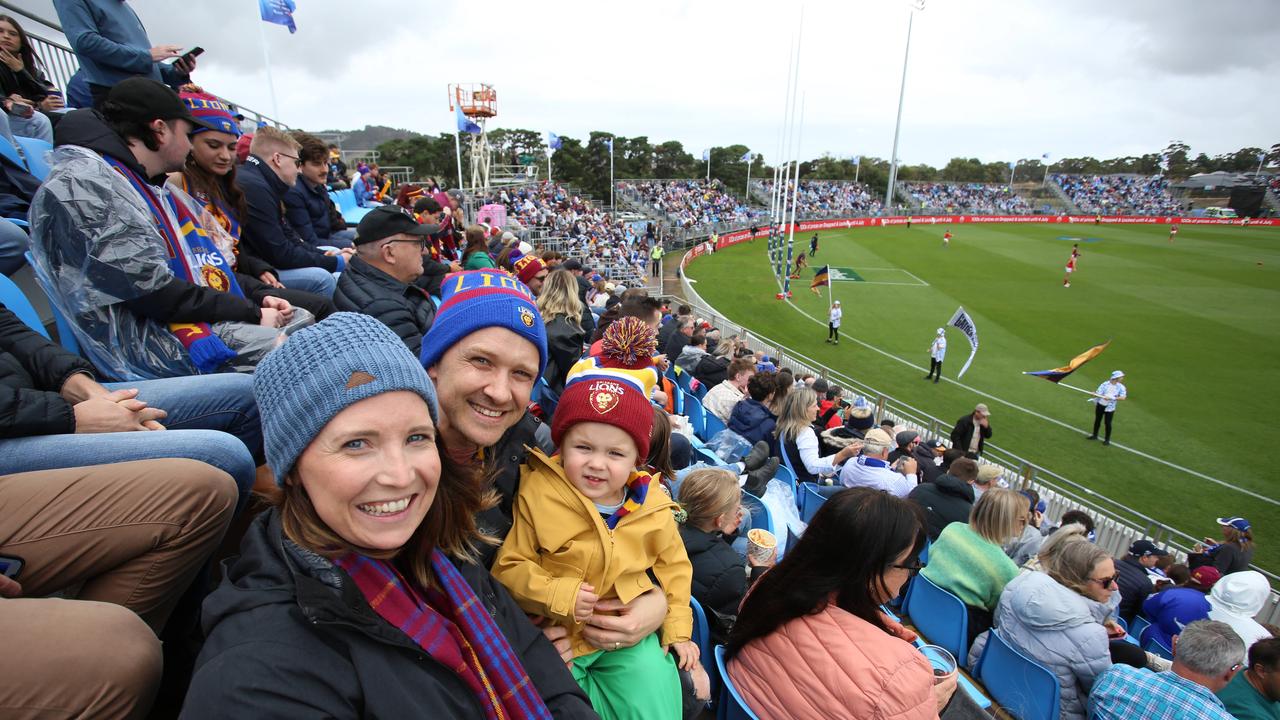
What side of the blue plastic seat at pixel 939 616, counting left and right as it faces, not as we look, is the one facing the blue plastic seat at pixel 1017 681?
right

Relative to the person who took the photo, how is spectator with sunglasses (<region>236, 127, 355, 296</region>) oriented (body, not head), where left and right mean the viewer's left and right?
facing to the right of the viewer

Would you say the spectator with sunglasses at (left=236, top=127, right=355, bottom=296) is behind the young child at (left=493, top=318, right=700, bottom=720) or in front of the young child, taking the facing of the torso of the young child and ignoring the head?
behind

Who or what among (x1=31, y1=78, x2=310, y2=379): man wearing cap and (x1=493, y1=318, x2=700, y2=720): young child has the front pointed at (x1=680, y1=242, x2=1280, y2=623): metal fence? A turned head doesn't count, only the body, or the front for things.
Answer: the man wearing cap

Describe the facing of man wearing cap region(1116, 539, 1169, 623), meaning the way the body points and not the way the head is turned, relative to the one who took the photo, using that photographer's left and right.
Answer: facing to the right of the viewer

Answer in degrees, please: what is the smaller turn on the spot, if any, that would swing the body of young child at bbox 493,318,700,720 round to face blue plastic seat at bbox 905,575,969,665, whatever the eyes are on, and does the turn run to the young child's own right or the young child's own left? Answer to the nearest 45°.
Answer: approximately 135° to the young child's own left

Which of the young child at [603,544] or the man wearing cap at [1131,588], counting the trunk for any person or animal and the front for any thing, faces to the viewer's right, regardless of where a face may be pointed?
the man wearing cap

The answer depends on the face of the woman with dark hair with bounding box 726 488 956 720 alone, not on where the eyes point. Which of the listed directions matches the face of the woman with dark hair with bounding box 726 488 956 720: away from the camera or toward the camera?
away from the camera

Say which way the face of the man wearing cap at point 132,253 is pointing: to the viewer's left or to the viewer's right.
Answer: to the viewer's right

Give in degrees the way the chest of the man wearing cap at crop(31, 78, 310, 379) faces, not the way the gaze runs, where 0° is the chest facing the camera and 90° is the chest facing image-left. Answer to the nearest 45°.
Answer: approximately 270°

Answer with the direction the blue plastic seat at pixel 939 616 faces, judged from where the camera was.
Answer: facing away from the viewer and to the right of the viewer

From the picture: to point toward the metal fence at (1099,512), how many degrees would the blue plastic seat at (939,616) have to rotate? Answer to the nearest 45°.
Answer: approximately 45° to its left
